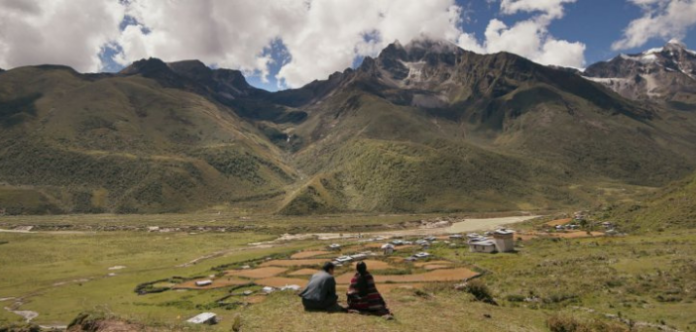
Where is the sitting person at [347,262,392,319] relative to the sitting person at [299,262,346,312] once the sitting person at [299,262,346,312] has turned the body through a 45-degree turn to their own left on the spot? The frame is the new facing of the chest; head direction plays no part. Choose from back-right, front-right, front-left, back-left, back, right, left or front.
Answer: right

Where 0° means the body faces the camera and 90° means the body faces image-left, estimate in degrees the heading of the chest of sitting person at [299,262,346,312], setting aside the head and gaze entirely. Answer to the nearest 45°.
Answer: approximately 225°

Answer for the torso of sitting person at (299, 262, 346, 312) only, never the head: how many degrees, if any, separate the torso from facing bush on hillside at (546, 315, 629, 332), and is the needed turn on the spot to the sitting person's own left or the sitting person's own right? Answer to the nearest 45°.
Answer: approximately 45° to the sitting person's own right
